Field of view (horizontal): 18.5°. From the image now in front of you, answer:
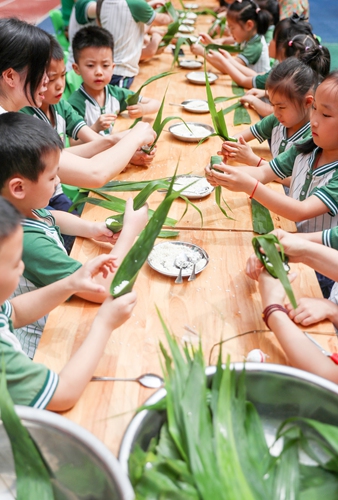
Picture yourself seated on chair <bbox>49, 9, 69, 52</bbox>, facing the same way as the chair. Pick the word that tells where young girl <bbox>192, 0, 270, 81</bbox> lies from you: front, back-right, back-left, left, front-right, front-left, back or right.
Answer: front-right

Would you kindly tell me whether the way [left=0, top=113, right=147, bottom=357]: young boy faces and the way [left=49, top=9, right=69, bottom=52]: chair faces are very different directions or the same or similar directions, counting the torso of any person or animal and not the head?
same or similar directions

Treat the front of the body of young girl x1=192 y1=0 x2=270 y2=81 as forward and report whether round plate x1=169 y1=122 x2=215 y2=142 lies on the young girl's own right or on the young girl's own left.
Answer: on the young girl's own left

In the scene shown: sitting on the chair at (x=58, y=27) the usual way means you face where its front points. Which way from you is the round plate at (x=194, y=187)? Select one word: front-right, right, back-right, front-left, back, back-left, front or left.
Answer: right

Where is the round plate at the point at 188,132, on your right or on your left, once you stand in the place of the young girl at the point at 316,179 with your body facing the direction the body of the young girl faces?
on your right

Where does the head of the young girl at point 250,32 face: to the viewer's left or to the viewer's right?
to the viewer's left

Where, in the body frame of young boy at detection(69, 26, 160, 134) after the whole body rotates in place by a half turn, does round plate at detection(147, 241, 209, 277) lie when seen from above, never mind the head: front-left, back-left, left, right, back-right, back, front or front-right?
back

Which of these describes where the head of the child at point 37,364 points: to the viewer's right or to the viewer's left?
to the viewer's right

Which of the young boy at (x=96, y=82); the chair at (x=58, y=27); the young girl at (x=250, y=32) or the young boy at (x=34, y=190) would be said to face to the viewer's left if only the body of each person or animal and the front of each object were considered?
the young girl

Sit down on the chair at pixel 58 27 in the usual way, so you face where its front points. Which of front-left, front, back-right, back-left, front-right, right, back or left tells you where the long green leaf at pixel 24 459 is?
right

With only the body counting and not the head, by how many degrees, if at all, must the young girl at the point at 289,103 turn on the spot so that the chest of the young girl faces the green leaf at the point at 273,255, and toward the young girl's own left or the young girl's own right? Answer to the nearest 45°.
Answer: approximately 45° to the young girl's own left

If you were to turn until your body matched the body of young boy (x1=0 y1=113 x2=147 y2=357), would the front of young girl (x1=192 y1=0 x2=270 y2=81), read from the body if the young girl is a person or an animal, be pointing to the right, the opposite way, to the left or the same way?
the opposite way

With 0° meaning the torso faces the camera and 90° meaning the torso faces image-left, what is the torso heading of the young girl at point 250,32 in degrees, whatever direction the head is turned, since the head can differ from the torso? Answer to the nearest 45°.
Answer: approximately 90°

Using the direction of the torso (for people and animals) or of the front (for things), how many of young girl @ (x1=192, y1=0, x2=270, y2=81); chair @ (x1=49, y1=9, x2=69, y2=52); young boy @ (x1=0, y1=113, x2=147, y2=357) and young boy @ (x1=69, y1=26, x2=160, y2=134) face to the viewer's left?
1

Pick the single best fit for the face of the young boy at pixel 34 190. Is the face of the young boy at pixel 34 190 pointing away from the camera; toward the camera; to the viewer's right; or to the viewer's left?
to the viewer's right
